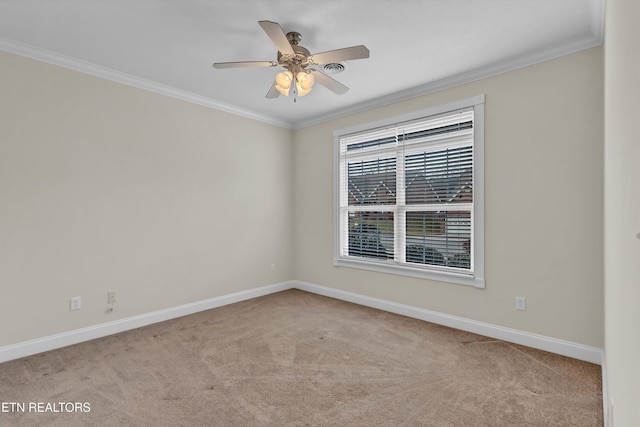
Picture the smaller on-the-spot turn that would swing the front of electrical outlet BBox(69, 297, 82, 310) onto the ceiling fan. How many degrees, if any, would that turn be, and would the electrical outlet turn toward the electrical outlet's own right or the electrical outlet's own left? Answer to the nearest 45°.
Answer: approximately 45° to the electrical outlet's own left
